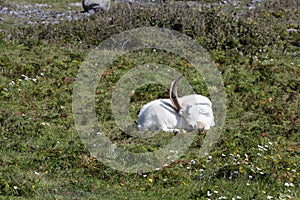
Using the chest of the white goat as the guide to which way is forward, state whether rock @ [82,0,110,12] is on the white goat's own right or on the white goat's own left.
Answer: on the white goat's own left

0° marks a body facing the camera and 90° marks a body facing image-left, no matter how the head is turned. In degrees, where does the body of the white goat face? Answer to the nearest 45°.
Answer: approximately 270°
